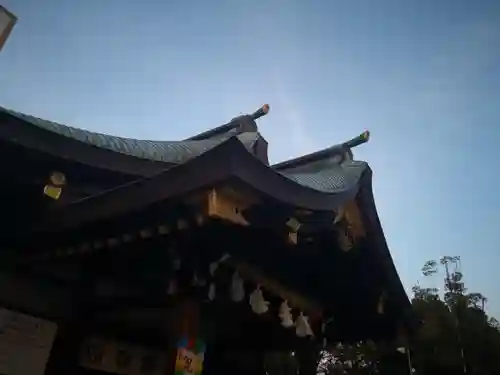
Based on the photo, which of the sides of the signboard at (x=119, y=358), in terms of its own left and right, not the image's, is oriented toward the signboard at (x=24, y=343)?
right

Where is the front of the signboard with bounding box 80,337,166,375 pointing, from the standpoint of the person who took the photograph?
facing the viewer and to the right of the viewer

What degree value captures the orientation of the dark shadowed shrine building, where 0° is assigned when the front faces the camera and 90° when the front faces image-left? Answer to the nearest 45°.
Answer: approximately 315°
